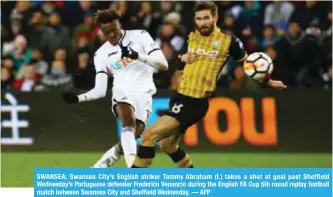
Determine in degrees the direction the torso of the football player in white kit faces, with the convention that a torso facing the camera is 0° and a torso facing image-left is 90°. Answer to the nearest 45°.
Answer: approximately 0°

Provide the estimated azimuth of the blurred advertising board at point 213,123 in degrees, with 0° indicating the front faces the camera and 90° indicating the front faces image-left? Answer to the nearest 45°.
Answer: approximately 0°

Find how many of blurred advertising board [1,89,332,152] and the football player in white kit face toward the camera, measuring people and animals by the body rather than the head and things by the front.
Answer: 2

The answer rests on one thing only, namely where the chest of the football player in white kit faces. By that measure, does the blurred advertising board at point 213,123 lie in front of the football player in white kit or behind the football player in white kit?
behind

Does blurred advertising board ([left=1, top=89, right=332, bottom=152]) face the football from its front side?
yes
